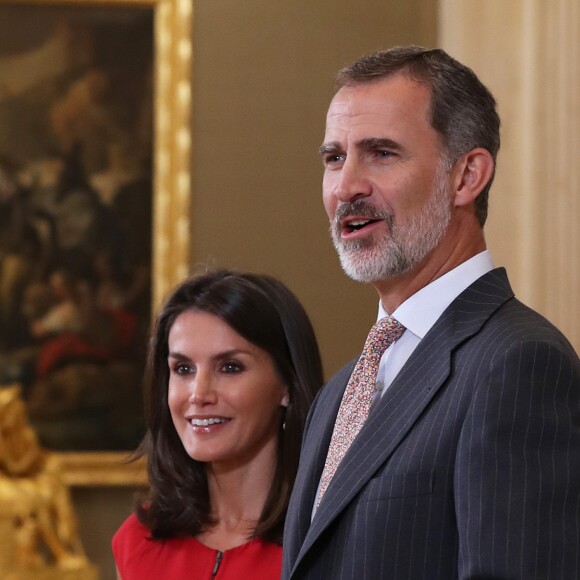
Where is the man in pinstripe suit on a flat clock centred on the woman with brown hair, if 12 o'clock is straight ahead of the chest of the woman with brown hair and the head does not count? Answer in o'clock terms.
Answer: The man in pinstripe suit is roughly at 10 o'clock from the woman with brown hair.

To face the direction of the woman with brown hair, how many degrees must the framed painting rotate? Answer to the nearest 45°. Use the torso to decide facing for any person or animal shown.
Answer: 0° — it already faces them

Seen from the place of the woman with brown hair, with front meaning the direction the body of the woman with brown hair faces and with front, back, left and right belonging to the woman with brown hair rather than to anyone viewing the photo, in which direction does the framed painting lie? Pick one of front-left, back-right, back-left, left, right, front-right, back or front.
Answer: back-right

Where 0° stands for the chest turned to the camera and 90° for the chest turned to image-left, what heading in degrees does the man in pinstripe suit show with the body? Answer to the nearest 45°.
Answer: approximately 45°

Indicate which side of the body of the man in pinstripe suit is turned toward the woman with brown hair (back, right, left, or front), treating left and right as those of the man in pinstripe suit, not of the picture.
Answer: right

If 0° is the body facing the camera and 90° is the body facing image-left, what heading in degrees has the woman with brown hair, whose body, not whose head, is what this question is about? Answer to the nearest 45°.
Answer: approximately 45°
